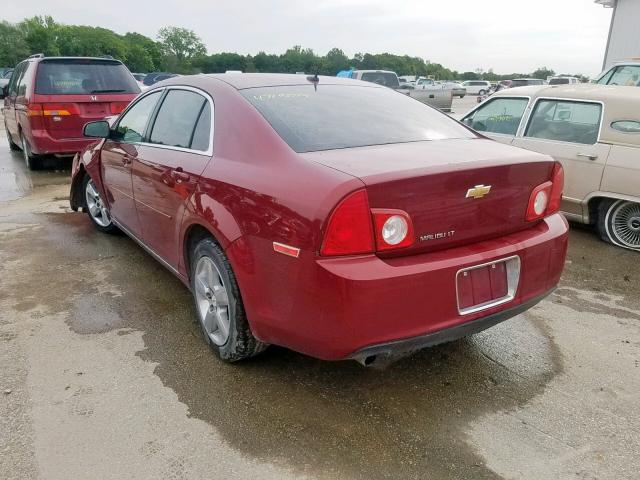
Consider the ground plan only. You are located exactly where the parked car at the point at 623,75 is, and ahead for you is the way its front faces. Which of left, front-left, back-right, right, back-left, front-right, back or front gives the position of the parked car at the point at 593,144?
left

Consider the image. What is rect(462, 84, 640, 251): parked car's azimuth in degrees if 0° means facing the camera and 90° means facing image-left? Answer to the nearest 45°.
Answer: approximately 135°

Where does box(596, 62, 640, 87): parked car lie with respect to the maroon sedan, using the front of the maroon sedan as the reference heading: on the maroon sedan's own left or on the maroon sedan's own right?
on the maroon sedan's own right

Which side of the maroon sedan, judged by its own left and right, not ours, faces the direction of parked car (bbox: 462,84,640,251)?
right

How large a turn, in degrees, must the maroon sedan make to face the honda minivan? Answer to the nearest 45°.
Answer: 0° — it already faces it

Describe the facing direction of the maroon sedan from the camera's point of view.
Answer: facing away from the viewer and to the left of the viewer

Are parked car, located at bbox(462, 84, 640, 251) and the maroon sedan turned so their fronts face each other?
no

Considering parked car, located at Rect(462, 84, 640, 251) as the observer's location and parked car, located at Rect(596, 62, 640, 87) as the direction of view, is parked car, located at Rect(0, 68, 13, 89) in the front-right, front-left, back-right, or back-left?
front-left

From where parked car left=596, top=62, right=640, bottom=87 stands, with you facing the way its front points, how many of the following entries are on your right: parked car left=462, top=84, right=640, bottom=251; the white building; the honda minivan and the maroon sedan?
1

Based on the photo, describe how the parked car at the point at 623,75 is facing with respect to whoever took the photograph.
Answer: facing to the left of the viewer

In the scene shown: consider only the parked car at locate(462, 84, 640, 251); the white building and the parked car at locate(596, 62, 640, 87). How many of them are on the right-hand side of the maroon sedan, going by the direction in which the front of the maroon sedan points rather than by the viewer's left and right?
3

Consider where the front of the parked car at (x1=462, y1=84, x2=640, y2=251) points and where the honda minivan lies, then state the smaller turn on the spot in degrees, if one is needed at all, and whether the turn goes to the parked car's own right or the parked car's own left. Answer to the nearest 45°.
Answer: approximately 45° to the parked car's own left

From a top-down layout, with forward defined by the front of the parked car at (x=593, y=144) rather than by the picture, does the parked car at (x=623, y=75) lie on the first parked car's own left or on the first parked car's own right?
on the first parked car's own right

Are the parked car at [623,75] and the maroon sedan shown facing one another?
no
